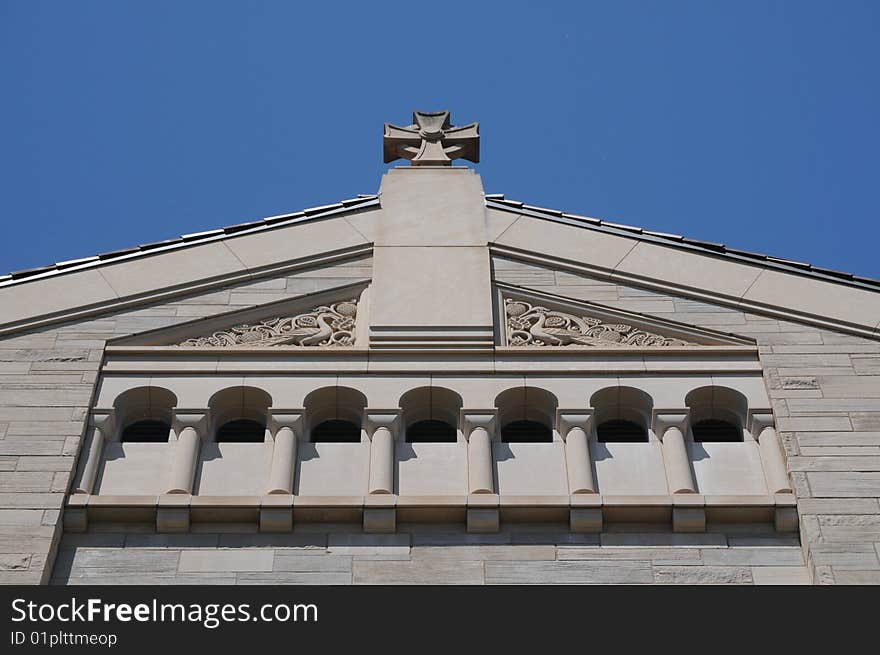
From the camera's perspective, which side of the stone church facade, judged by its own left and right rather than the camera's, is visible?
front
